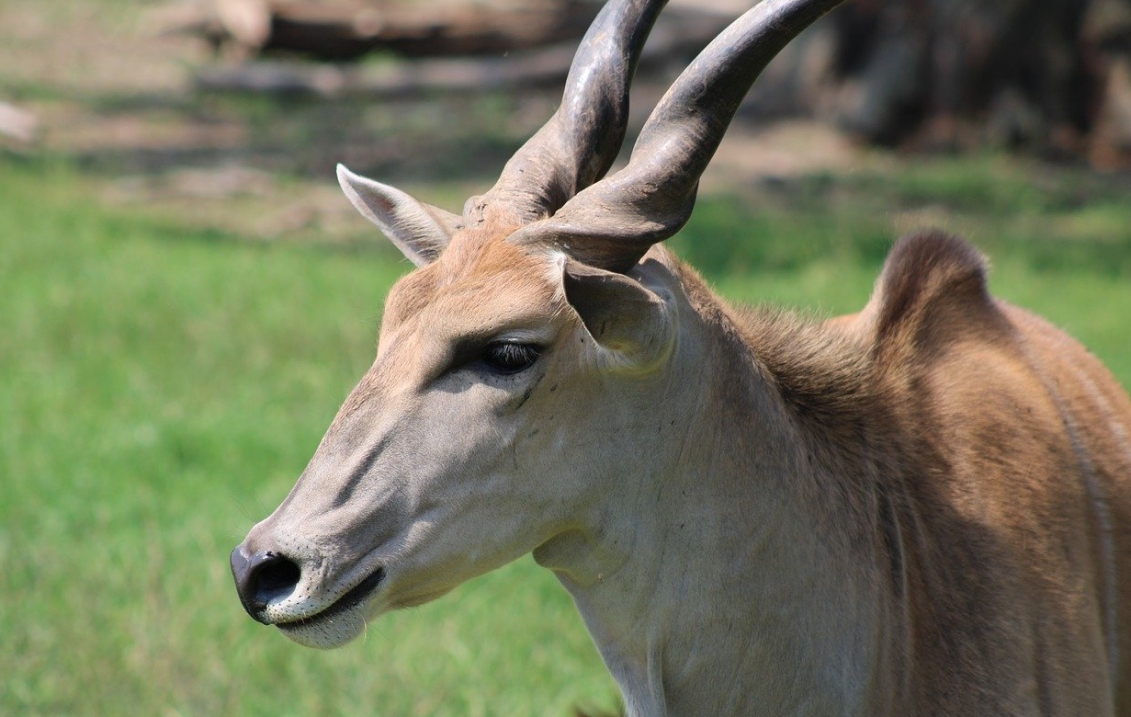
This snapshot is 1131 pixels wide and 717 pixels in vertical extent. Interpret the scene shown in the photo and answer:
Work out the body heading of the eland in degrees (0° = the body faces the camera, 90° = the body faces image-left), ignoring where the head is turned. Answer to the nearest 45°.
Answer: approximately 45°

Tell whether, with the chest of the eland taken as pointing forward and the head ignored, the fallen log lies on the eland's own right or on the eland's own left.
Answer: on the eland's own right
